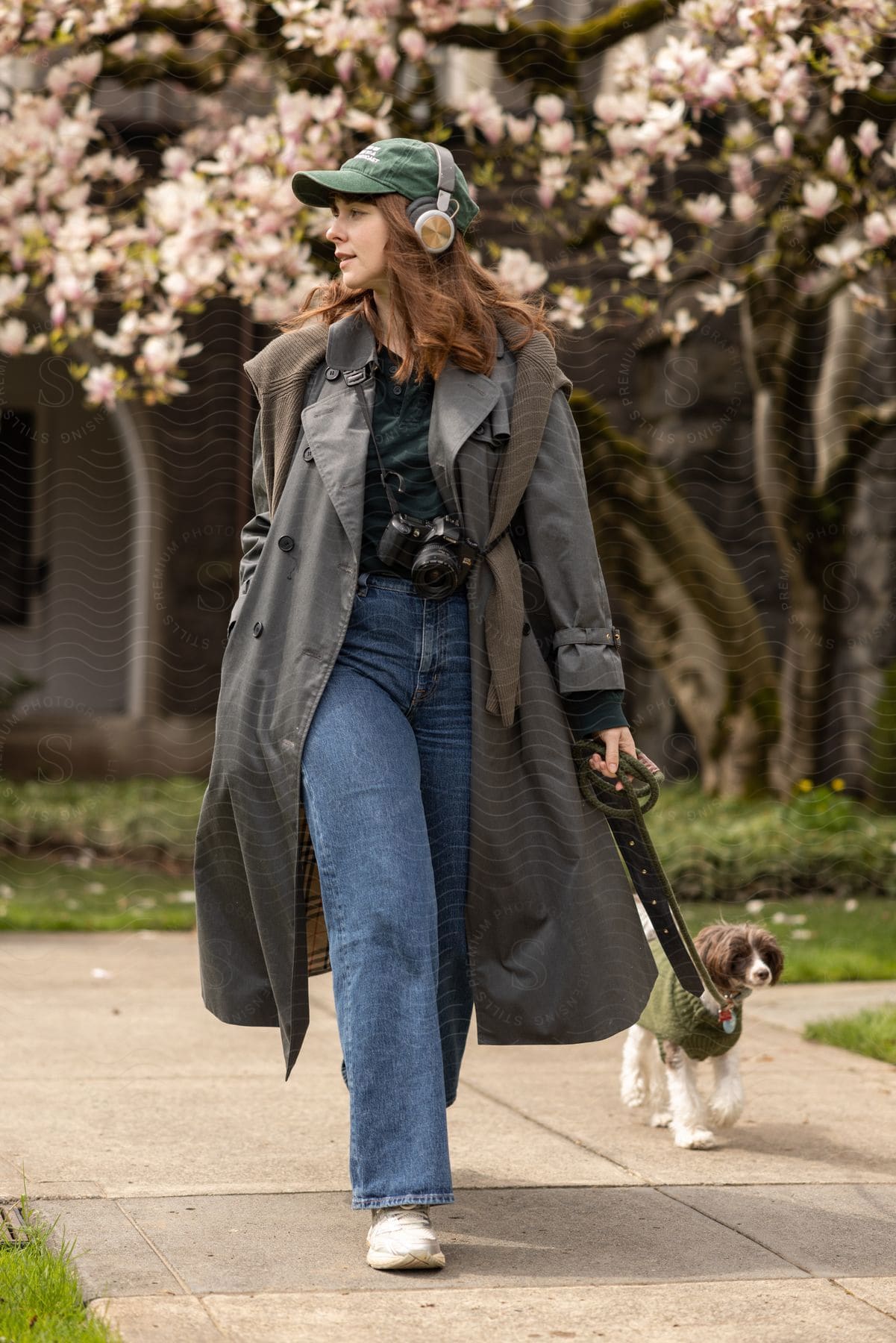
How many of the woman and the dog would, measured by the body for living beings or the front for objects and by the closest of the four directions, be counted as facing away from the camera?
0

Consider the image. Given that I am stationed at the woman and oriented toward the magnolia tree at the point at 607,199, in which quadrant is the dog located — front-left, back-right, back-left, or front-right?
front-right

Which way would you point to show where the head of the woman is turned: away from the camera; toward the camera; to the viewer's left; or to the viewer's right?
to the viewer's left

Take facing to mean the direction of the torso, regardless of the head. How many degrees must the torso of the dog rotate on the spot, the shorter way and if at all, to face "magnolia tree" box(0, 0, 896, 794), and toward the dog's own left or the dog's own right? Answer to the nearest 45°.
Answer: approximately 135° to the dog's own left

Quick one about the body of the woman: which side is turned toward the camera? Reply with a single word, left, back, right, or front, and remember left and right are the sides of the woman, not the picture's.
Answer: front

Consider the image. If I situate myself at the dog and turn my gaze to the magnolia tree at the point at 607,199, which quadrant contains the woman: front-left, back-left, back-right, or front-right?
back-left

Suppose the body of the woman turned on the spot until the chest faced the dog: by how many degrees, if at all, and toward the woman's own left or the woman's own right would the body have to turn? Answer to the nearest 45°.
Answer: approximately 135° to the woman's own left

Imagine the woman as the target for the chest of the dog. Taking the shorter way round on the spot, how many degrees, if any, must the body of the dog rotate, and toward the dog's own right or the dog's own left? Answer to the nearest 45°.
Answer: approximately 90° to the dog's own right

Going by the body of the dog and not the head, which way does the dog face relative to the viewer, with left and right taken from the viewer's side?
facing the viewer and to the right of the viewer

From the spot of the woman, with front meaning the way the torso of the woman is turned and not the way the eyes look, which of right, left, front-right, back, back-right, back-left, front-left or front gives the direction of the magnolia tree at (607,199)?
back

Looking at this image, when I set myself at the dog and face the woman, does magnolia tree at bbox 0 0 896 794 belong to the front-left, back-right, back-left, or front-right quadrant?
back-right
